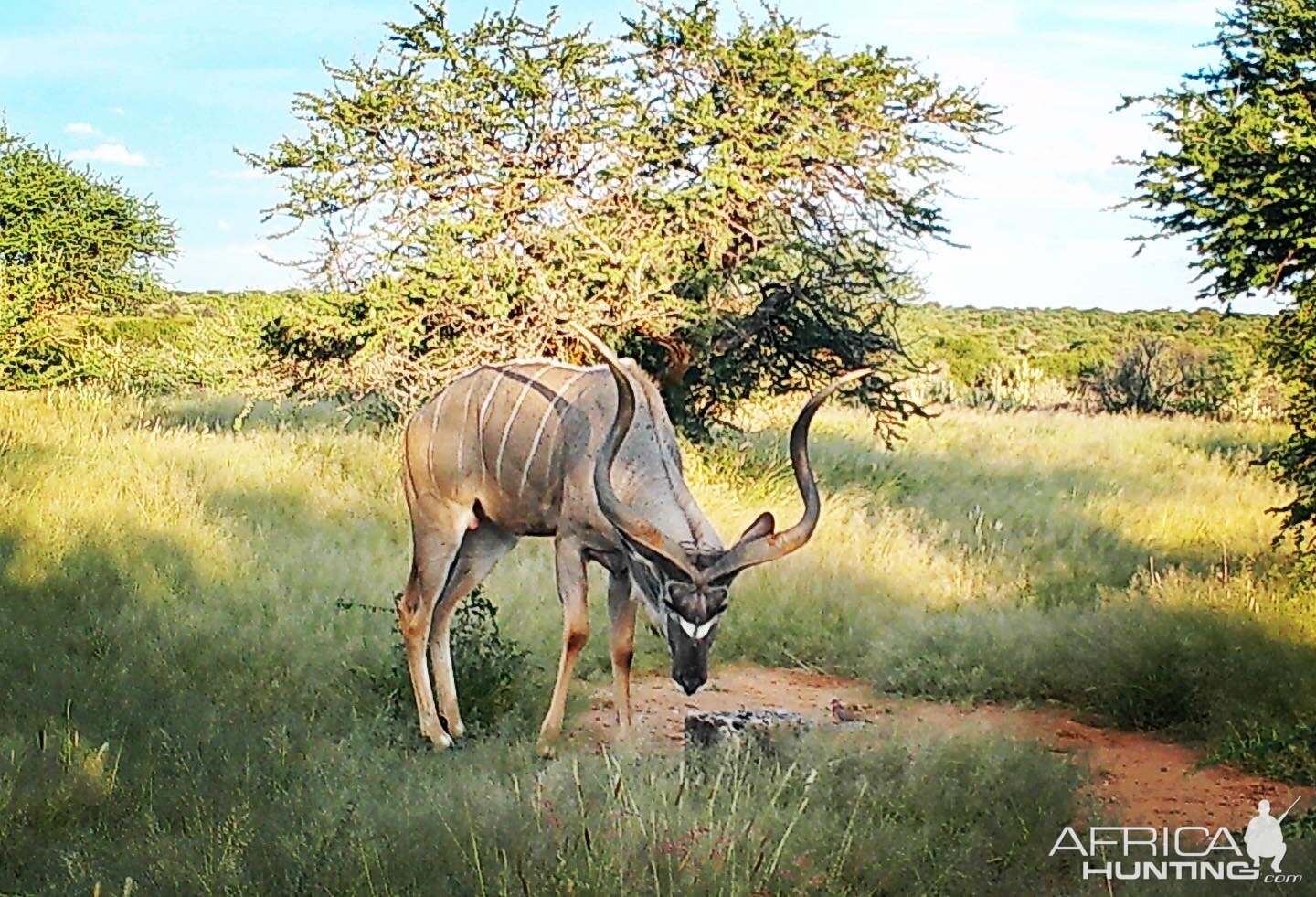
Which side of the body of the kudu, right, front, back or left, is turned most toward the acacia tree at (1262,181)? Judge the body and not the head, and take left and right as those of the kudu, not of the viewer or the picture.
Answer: left

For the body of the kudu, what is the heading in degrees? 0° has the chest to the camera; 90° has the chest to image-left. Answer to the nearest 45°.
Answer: approximately 315°

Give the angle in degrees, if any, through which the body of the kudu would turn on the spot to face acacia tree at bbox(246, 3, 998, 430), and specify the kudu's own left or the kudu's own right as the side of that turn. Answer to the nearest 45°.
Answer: approximately 135° to the kudu's own left

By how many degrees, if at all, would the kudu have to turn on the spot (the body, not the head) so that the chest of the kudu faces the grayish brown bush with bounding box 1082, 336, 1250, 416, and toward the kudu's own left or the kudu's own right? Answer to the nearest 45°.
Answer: approximately 90° to the kudu's own left

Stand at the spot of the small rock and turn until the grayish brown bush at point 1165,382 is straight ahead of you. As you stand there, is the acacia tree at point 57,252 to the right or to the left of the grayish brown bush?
left

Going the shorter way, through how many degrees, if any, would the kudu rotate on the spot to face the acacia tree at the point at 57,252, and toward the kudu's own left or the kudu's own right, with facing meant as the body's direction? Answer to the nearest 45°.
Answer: approximately 180°
